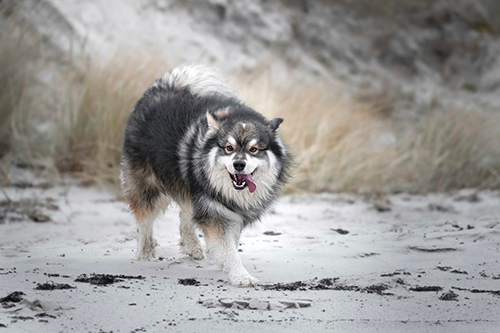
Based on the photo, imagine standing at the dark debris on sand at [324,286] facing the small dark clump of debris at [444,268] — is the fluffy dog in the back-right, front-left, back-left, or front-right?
back-left

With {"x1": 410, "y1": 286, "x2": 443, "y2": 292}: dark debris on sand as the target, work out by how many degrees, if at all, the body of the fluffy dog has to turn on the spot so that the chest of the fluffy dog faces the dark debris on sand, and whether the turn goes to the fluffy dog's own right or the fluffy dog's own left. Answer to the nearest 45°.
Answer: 0° — it already faces it

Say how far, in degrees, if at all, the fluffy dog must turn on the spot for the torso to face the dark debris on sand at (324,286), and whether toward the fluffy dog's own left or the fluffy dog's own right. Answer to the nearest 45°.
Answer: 0° — it already faces it

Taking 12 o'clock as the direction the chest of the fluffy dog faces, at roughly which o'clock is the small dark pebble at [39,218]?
The small dark pebble is roughly at 6 o'clock from the fluffy dog.

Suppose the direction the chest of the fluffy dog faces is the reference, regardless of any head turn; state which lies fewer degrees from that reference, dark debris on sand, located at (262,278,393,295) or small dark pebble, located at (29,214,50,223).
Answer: the dark debris on sand

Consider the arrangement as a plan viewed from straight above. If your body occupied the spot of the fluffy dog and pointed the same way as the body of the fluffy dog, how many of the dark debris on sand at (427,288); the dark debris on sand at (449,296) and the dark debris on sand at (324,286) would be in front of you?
3

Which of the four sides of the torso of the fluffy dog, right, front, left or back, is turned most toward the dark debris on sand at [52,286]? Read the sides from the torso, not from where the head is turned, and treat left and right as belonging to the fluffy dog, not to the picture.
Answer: right

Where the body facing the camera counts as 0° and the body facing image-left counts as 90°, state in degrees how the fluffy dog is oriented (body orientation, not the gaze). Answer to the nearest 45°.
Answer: approximately 315°

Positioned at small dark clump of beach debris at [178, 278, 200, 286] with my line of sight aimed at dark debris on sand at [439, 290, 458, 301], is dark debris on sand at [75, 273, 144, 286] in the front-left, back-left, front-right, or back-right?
back-right
